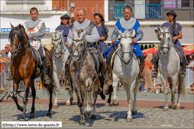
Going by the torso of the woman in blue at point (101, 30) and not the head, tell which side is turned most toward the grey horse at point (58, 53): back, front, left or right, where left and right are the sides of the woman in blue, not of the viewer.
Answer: right

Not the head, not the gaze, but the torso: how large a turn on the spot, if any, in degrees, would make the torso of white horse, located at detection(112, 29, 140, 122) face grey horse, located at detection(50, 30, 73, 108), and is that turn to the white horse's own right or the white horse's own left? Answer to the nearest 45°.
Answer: approximately 135° to the white horse's own right

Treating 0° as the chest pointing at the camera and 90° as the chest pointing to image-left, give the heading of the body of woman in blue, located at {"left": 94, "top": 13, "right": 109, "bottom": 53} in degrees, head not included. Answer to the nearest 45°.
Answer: approximately 45°

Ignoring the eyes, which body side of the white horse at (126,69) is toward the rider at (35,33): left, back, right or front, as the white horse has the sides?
right

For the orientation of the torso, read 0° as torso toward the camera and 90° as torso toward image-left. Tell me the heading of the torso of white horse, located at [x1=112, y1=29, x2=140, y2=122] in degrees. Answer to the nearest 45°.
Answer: approximately 0°

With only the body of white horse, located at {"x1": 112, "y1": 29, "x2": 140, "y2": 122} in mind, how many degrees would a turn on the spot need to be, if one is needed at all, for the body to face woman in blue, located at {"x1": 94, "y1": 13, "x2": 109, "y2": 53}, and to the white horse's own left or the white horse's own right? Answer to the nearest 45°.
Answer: approximately 180°

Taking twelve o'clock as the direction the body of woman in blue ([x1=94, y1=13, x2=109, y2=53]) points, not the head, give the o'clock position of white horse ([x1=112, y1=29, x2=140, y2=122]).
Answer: The white horse is roughly at 10 o'clock from the woman in blue.
